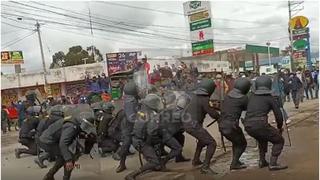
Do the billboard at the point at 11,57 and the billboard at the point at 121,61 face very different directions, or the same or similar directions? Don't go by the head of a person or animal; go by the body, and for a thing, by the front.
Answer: same or similar directions

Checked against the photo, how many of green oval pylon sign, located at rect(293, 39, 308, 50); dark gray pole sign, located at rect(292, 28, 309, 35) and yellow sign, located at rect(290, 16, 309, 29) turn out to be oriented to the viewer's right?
0

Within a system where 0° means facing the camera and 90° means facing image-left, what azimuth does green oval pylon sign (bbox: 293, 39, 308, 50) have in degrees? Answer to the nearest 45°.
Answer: approximately 0°

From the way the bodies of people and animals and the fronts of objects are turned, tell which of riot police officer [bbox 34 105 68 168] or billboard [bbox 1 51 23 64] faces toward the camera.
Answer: the billboard

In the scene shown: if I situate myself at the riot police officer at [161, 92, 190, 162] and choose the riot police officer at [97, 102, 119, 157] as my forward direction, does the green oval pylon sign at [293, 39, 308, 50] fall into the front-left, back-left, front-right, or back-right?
back-right

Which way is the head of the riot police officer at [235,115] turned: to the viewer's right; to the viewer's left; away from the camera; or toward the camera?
away from the camera

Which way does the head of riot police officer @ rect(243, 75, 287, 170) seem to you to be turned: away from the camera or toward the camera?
away from the camera

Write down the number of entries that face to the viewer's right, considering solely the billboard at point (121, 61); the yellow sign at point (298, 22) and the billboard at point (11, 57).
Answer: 0

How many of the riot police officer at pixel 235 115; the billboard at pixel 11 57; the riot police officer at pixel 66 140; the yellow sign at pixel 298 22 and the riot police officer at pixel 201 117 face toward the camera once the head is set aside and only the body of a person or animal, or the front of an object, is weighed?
2

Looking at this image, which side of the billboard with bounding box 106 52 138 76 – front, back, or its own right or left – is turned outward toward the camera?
front

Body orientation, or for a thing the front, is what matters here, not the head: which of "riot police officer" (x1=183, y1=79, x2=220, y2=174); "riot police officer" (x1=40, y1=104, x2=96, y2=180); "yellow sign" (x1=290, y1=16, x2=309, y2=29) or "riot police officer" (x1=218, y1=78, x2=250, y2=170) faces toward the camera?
the yellow sign

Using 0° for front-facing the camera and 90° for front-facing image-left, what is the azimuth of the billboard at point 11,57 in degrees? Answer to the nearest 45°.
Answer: approximately 0°

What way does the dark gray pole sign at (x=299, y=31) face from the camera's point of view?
toward the camera
